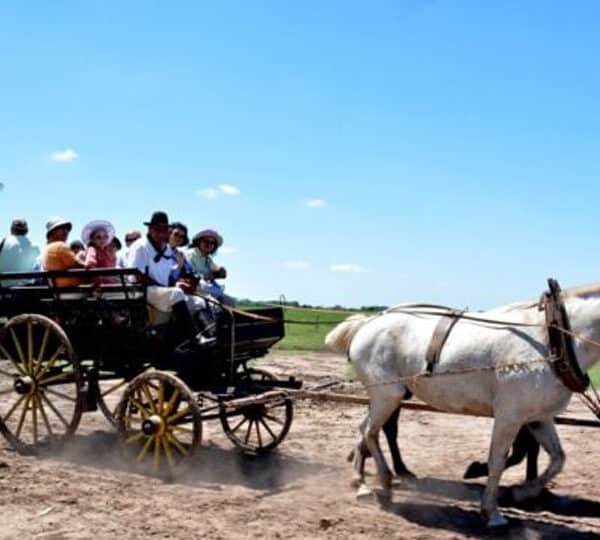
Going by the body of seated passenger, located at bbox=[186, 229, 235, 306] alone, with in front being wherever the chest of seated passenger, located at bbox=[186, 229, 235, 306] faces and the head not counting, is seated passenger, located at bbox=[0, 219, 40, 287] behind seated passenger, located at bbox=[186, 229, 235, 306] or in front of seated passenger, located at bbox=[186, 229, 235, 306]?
behind

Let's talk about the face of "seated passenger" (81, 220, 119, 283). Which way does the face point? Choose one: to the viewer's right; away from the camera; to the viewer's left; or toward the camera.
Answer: toward the camera

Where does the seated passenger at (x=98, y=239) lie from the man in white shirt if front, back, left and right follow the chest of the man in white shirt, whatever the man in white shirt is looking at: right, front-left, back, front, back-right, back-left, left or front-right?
back

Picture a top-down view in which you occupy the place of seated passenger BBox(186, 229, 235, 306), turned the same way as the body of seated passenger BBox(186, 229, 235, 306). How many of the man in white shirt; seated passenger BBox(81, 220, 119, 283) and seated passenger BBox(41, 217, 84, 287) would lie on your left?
0

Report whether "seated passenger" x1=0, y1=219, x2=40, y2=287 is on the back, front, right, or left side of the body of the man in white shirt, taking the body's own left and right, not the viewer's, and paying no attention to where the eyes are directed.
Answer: back

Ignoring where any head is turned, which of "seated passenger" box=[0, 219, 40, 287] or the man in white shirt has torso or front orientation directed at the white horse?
the man in white shirt

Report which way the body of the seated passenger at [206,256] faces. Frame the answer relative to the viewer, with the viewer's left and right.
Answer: facing the viewer and to the right of the viewer

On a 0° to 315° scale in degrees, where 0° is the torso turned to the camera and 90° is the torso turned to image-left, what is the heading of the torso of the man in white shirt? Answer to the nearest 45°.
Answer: approximately 315°

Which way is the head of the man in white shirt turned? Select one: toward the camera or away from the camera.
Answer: toward the camera

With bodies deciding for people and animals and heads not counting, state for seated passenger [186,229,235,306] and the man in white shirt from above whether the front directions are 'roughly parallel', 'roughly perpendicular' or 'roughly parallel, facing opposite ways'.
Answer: roughly parallel
